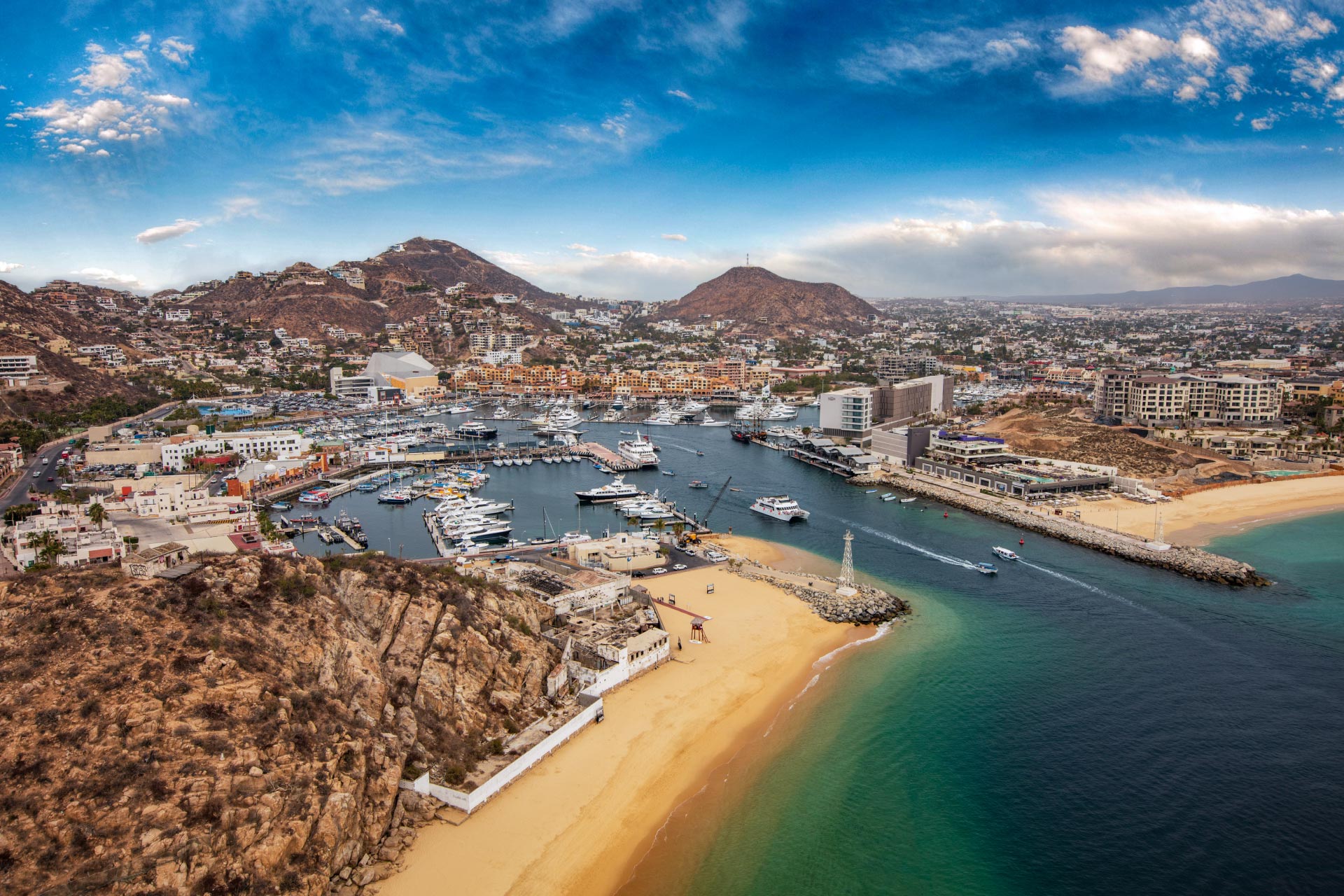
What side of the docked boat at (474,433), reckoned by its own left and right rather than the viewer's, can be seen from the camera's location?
right

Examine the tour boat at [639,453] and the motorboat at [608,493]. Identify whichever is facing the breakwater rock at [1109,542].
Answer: the tour boat

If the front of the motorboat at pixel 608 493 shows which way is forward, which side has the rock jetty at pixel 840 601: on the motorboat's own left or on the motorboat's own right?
on the motorboat's own left

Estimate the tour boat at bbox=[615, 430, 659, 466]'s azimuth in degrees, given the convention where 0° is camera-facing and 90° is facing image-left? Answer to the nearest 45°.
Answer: approximately 315°

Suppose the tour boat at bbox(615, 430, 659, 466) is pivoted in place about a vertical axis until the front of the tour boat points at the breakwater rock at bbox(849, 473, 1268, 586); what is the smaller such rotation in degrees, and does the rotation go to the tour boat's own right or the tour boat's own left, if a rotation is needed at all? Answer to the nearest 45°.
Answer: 0° — it already faces it

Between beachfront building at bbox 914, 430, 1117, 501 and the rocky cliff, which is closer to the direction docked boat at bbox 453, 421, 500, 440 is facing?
the beachfront building

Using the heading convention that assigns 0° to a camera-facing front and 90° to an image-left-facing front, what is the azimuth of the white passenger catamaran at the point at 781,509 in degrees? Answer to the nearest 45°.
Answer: approximately 315°

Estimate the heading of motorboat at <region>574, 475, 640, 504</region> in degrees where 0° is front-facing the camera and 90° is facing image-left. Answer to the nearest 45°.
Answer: approximately 90°

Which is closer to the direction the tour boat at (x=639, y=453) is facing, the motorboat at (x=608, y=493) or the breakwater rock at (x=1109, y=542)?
the breakwater rock
